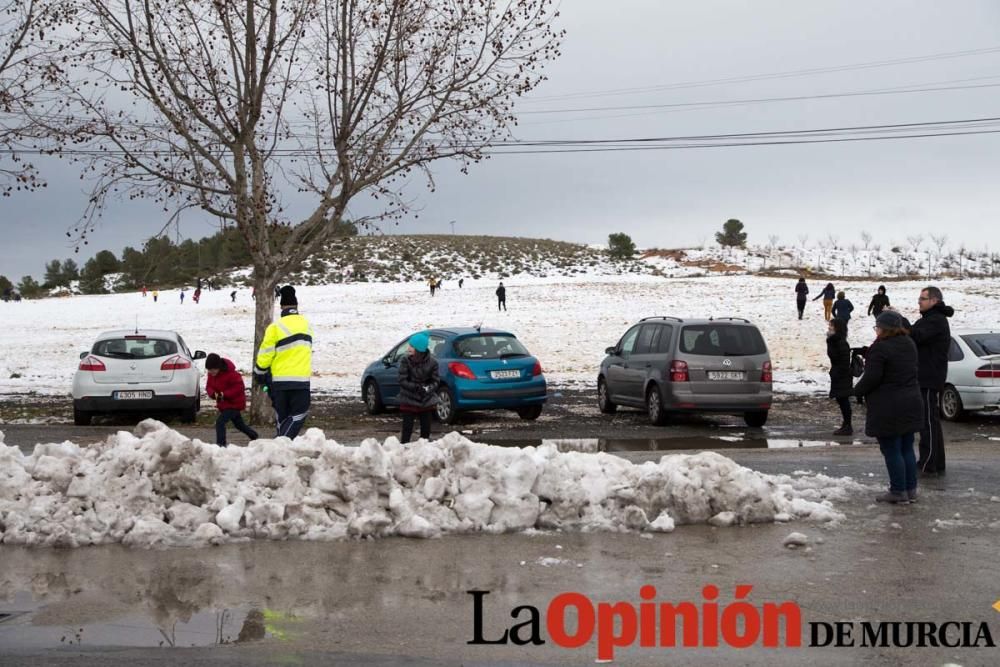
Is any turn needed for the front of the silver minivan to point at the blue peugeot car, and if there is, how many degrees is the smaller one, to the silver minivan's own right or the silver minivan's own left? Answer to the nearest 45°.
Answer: approximately 45° to the silver minivan's own left

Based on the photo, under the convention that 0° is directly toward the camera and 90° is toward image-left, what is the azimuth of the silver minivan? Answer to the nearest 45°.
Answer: approximately 135°

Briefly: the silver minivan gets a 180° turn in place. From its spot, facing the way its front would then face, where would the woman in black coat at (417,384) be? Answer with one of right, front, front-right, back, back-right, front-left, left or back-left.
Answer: right

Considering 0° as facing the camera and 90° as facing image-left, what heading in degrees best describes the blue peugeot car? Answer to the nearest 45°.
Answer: approximately 135°

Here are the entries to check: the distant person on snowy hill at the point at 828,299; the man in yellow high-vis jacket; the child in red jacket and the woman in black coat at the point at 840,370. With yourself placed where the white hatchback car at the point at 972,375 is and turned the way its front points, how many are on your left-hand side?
3

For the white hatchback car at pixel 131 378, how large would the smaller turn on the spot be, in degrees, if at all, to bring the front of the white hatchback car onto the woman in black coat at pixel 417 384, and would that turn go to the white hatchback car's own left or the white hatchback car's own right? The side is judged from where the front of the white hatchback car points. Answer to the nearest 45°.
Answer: approximately 135° to the white hatchback car's own right

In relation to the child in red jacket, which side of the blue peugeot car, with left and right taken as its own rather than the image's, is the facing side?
left

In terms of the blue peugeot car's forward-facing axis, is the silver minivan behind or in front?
behind

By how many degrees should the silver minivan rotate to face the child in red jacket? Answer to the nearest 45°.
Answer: approximately 90° to its left

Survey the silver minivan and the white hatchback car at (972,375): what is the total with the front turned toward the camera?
0

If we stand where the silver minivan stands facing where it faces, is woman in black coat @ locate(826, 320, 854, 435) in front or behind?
behind

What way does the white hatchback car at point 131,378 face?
away from the camera

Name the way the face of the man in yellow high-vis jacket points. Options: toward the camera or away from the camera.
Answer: away from the camera

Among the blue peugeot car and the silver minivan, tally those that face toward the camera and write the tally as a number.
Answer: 0
